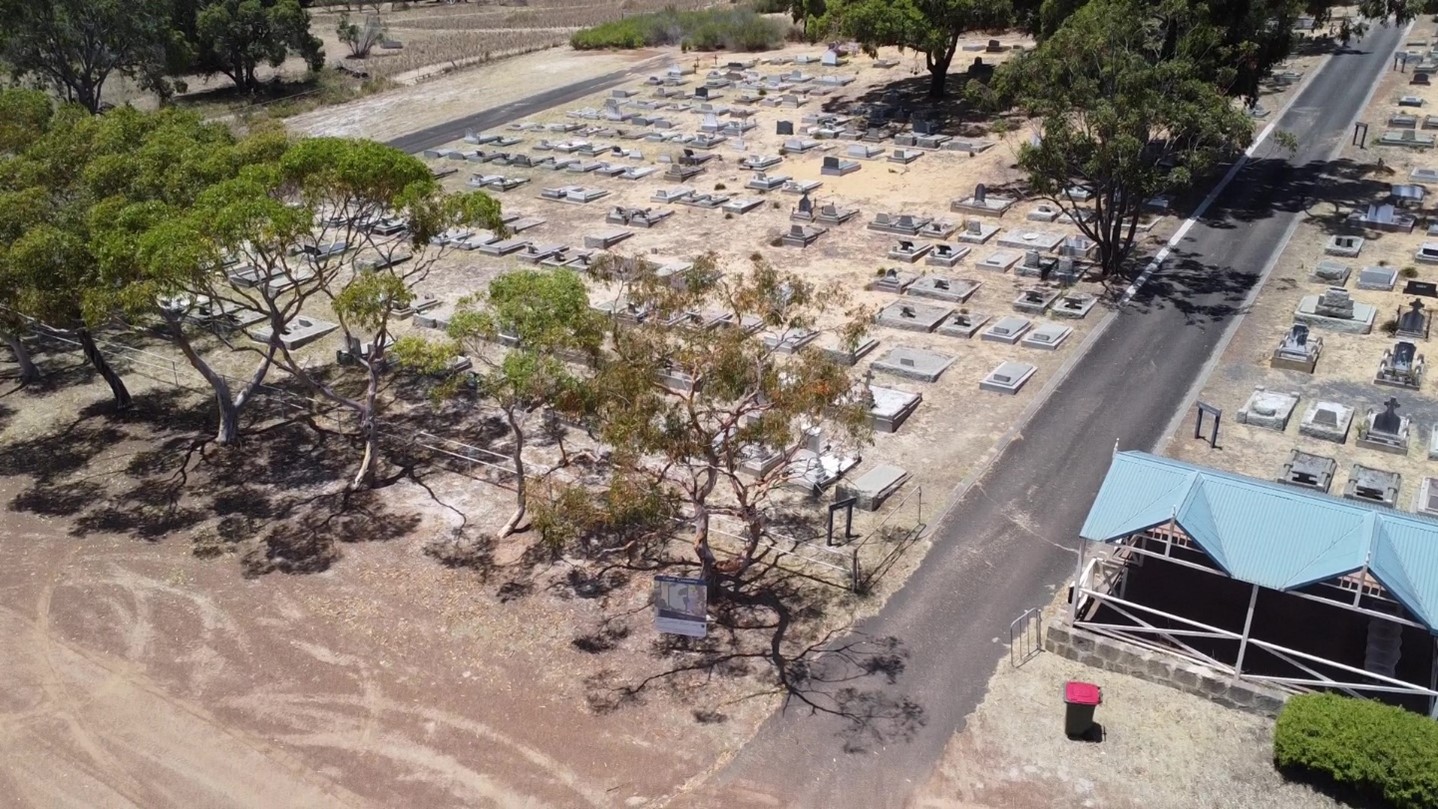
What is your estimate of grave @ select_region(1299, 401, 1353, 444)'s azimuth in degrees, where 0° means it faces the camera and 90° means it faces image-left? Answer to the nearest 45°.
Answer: approximately 0°

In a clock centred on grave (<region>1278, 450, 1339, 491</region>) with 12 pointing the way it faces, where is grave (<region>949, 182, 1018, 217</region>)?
grave (<region>949, 182, 1018, 217</region>) is roughly at 5 o'clock from grave (<region>1278, 450, 1339, 491</region>).

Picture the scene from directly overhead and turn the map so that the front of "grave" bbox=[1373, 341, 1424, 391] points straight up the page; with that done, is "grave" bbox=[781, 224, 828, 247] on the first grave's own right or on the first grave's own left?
on the first grave's own right

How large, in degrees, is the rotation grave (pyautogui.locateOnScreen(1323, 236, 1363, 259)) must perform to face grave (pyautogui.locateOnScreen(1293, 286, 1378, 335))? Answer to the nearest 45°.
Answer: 0° — it already faces it

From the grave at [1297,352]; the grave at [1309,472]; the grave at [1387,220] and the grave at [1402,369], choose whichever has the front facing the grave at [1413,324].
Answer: the grave at [1387,220]

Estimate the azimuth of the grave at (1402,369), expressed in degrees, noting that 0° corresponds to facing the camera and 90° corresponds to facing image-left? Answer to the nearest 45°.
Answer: approximately 0°

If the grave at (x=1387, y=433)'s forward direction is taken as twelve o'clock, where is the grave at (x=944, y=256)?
the grave at (x=944, y=256) is roughly at 4 o'clock from the grave at (x=1387, y=433).

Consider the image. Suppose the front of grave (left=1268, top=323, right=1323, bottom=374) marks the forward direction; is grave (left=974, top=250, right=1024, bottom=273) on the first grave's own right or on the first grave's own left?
on the first grave's own right

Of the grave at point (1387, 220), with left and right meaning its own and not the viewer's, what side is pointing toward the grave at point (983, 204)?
right

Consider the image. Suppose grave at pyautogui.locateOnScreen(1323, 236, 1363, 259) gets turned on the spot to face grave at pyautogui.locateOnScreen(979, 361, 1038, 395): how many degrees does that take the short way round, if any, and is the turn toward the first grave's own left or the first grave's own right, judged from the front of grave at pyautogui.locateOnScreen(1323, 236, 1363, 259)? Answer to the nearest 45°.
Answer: approximately 45° to the first grave's own right
